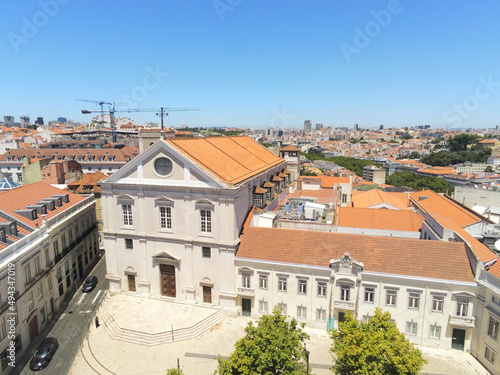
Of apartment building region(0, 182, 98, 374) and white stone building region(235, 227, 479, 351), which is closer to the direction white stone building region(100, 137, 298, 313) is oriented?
the apartment building

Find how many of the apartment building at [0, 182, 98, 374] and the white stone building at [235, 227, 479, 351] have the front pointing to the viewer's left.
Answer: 0

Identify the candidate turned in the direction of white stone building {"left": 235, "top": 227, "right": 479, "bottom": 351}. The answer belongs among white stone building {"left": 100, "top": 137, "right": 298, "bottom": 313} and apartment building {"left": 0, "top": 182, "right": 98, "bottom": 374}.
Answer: the apartment building

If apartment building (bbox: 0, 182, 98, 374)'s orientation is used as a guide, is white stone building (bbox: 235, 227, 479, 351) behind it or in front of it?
in front

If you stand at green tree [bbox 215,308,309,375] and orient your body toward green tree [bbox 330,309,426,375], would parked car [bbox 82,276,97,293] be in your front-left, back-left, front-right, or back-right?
back-left

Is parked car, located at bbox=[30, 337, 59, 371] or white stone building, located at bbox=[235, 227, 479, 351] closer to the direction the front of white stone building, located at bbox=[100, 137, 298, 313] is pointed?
the parked car

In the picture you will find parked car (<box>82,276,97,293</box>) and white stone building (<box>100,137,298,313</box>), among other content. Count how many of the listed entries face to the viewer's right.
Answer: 0

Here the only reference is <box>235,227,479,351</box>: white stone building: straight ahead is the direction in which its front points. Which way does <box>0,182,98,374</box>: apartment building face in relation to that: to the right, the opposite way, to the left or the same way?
to the left
